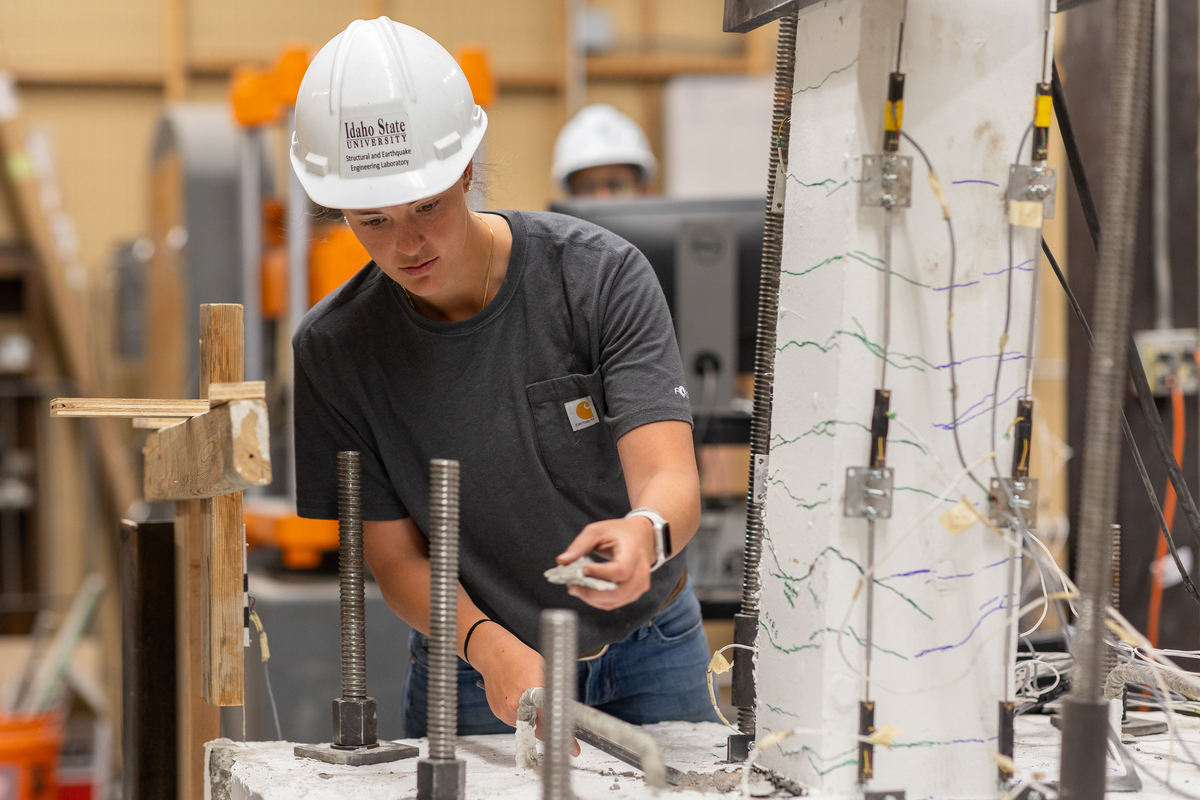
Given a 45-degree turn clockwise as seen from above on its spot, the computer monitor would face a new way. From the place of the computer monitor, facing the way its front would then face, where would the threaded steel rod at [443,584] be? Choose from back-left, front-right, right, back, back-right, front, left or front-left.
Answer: back-right

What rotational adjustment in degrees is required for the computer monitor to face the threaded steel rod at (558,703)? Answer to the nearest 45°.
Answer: approximately 180°

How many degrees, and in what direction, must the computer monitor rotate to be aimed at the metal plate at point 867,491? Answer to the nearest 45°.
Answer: approximately 180°

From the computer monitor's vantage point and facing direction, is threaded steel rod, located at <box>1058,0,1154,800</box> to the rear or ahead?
to the rear

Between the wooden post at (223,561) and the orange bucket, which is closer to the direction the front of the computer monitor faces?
the orange bucket

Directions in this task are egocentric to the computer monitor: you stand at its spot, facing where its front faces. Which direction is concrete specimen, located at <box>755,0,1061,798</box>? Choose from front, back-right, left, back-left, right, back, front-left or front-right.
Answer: back

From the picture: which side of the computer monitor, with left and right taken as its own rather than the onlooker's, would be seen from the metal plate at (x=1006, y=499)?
back

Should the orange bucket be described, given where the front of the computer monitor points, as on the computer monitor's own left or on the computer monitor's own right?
on the computer monitor's own left

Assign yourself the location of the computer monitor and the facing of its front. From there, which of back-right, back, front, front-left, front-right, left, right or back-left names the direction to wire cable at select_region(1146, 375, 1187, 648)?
right

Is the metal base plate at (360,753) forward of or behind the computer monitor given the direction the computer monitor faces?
behind

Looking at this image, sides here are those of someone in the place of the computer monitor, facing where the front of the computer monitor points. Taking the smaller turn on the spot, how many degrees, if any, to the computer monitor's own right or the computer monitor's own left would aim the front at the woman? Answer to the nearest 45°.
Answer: approximately 180°

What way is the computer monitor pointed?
away from the camera

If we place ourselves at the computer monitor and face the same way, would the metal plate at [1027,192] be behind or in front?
behind

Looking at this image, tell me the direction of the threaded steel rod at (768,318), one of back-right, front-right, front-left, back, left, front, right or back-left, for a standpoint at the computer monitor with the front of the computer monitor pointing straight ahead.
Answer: back

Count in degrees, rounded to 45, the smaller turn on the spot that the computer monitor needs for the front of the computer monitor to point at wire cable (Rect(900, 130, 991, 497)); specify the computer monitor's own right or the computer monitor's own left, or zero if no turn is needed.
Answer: approximately 180°
